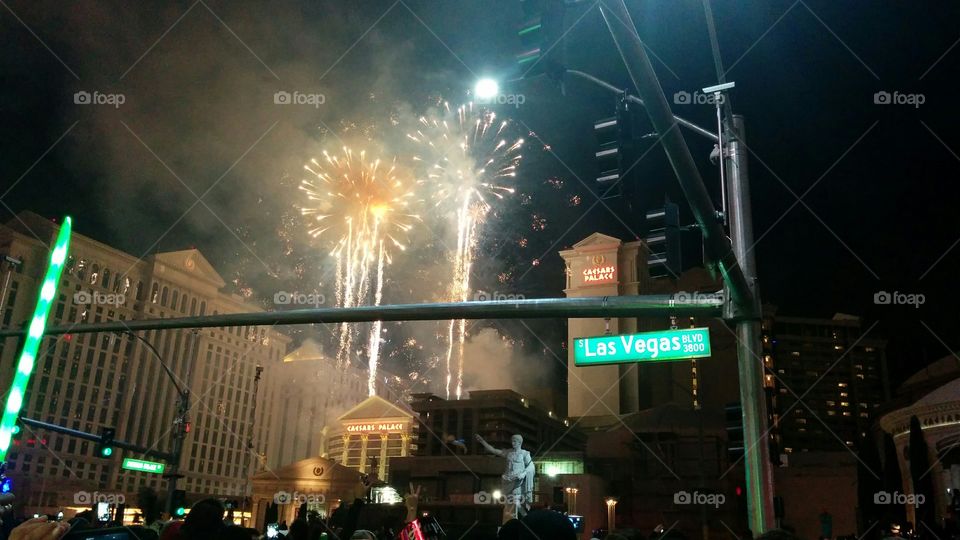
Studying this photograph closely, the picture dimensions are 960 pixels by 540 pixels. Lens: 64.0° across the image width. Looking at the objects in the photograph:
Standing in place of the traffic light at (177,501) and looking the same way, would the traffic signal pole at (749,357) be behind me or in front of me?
in front

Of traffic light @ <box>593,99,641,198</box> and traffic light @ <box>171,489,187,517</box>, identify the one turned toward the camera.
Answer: traffic light @ <box>171,489,187,517</box>

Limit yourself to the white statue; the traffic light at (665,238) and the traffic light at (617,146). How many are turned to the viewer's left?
2

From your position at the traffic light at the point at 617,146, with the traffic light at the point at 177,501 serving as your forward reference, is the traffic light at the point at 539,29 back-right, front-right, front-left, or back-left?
back-left

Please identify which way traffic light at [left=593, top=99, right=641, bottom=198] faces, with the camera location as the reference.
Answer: facing to the left of the viewer

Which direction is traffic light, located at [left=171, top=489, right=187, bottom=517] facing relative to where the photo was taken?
toward the camera

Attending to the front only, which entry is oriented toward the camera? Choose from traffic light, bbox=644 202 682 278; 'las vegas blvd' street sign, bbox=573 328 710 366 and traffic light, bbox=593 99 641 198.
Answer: the 'las vegas blvd' street sign

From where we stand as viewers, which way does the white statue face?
facing the viewer

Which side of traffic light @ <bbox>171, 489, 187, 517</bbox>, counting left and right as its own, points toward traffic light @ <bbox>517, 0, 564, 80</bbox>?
front

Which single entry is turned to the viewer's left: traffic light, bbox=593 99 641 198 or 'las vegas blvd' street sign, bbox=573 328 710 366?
the traffic light

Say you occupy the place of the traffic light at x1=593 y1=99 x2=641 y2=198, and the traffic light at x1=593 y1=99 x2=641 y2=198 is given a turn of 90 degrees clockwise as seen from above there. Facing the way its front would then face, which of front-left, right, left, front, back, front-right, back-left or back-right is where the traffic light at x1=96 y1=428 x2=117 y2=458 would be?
front-left

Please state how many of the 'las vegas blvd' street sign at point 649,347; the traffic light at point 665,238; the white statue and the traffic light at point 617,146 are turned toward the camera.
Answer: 2

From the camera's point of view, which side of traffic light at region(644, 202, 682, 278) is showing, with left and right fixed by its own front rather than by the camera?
left
